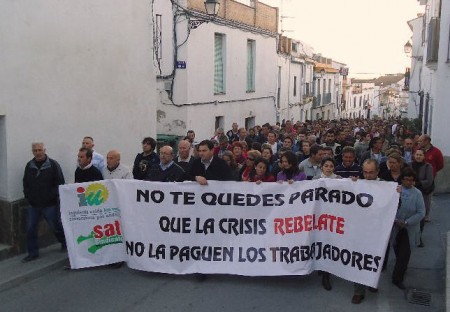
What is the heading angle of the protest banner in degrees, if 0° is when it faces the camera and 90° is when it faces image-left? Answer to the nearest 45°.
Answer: approximately 0°
